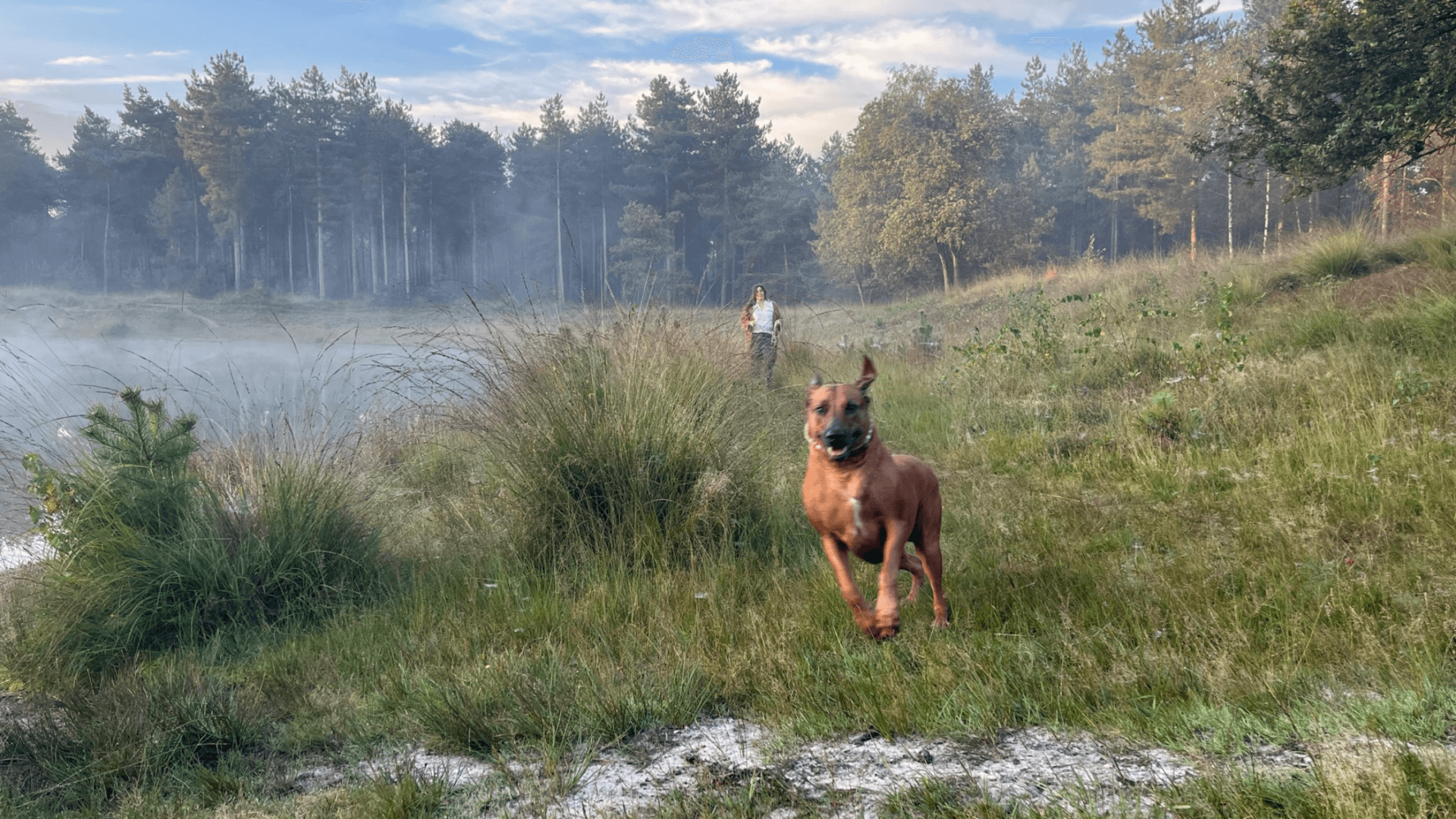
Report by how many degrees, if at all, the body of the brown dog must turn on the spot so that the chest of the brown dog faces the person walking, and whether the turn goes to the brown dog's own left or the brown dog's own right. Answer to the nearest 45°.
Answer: approximately 135° to the brown dog's own right

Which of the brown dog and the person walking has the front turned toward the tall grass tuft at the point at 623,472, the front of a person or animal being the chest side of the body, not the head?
the person walking

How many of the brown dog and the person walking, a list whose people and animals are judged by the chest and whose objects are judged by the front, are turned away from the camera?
0

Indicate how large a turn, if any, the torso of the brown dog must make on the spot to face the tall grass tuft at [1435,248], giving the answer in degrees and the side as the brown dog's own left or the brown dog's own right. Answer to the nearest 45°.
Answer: approximately 180°

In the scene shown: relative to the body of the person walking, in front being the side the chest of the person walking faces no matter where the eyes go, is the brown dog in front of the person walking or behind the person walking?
in front

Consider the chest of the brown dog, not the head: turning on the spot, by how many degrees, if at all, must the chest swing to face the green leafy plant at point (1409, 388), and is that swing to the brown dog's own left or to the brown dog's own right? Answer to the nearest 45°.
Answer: approximately 180°

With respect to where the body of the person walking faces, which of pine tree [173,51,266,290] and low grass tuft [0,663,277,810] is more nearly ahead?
the low grass tuft

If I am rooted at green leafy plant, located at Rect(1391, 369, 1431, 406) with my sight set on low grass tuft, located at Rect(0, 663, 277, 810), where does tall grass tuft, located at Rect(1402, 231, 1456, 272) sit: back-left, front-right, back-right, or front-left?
back-right

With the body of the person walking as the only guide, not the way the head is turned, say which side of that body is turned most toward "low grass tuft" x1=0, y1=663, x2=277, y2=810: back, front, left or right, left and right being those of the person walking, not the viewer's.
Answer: front

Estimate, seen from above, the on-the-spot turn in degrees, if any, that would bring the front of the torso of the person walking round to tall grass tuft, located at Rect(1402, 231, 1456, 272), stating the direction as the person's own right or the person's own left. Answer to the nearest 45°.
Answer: approximately 90° to the person's own left

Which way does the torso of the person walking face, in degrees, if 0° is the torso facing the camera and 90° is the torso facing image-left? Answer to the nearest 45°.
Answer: approximately 0°

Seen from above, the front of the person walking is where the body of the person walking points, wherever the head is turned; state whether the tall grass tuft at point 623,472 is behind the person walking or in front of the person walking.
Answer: in front

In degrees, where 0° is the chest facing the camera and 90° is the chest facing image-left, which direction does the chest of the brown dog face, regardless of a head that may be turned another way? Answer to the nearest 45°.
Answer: approximately 45°
